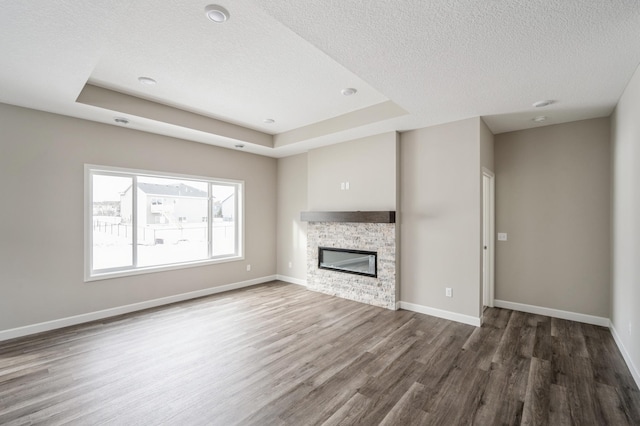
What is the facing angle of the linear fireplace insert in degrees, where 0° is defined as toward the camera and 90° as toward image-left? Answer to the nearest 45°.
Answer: approximately 45°

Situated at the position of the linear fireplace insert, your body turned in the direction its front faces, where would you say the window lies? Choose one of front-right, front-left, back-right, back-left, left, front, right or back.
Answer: front-right

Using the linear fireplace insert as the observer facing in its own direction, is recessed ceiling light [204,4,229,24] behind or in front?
in front

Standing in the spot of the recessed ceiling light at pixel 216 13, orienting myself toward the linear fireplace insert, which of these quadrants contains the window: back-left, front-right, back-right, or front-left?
front-left

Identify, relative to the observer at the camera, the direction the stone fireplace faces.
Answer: facing the viewer and to the left of the viewer

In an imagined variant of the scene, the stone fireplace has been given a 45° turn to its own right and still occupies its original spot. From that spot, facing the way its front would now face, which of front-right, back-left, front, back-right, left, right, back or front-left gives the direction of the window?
front

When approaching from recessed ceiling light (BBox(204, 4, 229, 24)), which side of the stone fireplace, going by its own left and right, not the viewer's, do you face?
front
